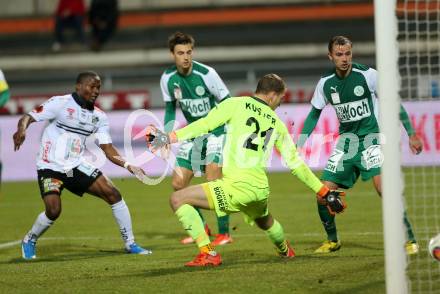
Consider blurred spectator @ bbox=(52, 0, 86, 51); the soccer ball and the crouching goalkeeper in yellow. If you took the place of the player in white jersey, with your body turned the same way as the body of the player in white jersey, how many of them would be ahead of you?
2

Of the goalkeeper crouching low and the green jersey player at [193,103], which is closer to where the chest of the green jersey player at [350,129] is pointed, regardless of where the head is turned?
the goalkeeper crouching low

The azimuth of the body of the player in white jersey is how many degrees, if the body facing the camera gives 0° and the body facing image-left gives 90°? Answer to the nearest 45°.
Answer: approximately 315°

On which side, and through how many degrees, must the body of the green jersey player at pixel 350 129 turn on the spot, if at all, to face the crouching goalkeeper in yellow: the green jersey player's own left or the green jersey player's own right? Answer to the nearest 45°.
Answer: approximately 45° to the green jersey player's own right

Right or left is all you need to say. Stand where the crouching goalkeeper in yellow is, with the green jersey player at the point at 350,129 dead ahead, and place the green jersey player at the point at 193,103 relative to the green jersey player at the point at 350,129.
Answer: left

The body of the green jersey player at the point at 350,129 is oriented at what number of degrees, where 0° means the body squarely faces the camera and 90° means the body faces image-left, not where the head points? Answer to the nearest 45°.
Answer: approximately 0°

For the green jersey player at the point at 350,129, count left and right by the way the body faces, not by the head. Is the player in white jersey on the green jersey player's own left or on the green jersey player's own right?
on the green jersey player's own right

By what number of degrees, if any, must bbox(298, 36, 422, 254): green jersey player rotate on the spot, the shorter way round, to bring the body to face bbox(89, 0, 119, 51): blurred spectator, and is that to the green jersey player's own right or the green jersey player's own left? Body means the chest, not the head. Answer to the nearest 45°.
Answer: approximately 135° to the green jersey player's own right

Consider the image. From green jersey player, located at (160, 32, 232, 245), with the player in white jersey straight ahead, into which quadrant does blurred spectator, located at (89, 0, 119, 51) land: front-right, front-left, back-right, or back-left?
back-right

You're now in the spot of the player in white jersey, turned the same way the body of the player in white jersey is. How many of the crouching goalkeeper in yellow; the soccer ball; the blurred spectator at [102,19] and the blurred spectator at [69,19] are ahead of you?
2
